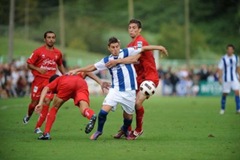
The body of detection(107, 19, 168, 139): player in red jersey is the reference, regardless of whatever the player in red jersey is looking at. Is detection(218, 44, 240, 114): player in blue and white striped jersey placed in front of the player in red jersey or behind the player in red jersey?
behind

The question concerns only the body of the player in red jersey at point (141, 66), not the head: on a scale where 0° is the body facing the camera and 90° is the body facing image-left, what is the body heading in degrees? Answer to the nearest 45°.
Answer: approximately 45°

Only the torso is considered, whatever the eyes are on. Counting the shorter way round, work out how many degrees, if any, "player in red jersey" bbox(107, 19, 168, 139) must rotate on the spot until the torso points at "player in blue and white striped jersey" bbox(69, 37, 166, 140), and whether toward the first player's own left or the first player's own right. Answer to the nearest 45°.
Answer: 0° — they already face them

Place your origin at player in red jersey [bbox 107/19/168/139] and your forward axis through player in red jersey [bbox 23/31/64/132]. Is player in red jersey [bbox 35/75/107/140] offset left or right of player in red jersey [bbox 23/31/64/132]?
left

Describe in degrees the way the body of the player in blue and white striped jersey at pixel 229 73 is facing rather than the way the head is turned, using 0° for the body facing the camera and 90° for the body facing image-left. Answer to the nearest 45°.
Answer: approximately 0°
